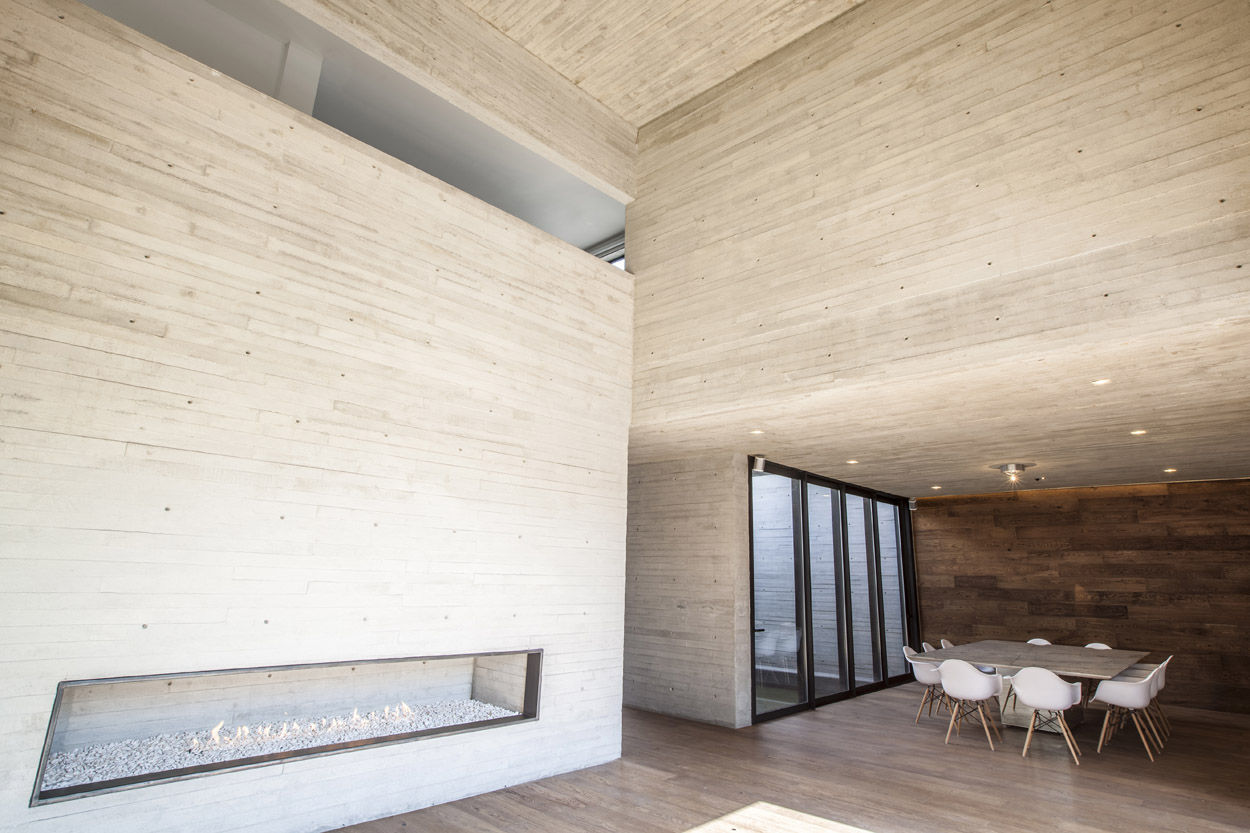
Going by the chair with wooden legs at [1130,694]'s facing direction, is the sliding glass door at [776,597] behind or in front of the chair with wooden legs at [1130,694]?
in front

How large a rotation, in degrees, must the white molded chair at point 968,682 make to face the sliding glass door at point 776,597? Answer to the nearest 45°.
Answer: approximately 90° to its left

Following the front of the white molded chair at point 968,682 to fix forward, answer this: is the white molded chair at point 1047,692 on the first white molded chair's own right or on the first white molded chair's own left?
on the first white molded chair's own right

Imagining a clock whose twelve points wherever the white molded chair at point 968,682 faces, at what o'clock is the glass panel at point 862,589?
The glass panel is roughly at 10 o'clock from the white molded chair.

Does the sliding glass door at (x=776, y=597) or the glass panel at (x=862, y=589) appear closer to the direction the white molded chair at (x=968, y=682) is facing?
the glass panel

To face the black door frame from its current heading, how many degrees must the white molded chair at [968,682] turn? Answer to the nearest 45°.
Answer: approximately 90° to its left

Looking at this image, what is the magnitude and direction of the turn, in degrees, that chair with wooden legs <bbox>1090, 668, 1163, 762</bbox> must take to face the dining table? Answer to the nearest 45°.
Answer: approximately 45° to its right

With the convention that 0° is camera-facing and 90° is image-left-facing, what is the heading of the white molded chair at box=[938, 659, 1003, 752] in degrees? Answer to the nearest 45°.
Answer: approximately 225°

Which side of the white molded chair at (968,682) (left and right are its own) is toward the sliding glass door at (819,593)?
left
